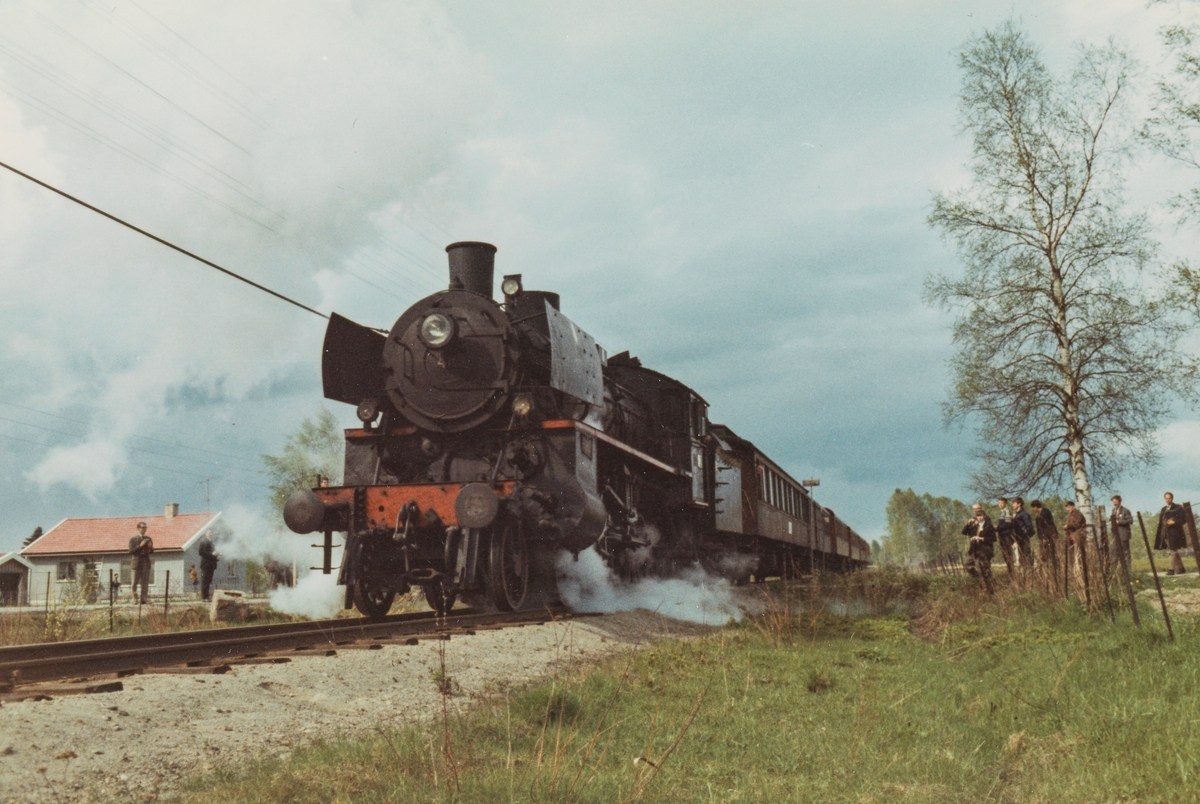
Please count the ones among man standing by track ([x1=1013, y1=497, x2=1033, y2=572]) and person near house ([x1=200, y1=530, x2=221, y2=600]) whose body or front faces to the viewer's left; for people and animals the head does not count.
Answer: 1

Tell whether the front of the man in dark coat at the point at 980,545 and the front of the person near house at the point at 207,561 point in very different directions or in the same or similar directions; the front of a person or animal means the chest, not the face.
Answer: very different directions

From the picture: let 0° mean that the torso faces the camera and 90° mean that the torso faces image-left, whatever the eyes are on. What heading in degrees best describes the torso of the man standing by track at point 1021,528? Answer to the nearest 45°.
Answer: approximately 90°

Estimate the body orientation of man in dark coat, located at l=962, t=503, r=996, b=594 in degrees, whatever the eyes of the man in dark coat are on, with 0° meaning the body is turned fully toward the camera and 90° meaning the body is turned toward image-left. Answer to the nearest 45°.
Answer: approximately 45°

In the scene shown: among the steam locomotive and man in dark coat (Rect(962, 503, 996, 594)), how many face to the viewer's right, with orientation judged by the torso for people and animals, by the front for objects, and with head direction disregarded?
0

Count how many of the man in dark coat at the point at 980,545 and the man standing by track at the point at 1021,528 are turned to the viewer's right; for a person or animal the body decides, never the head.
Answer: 0

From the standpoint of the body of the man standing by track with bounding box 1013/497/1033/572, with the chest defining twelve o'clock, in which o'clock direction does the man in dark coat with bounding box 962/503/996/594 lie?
The man in dark coat is roughly at 10 o'clock from the man standing by track.

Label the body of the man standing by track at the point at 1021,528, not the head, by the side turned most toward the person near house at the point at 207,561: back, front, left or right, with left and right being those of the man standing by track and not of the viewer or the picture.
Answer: front

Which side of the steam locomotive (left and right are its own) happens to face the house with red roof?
right

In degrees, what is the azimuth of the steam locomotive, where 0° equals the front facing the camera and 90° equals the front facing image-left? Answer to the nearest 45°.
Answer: approximately 45°

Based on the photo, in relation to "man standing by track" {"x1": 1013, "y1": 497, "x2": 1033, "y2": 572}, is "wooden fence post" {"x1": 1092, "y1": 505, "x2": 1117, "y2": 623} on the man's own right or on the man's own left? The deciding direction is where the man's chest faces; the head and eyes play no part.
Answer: on the man's own left

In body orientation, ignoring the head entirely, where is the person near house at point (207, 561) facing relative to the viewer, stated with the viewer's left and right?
facing to the right of the viewer
